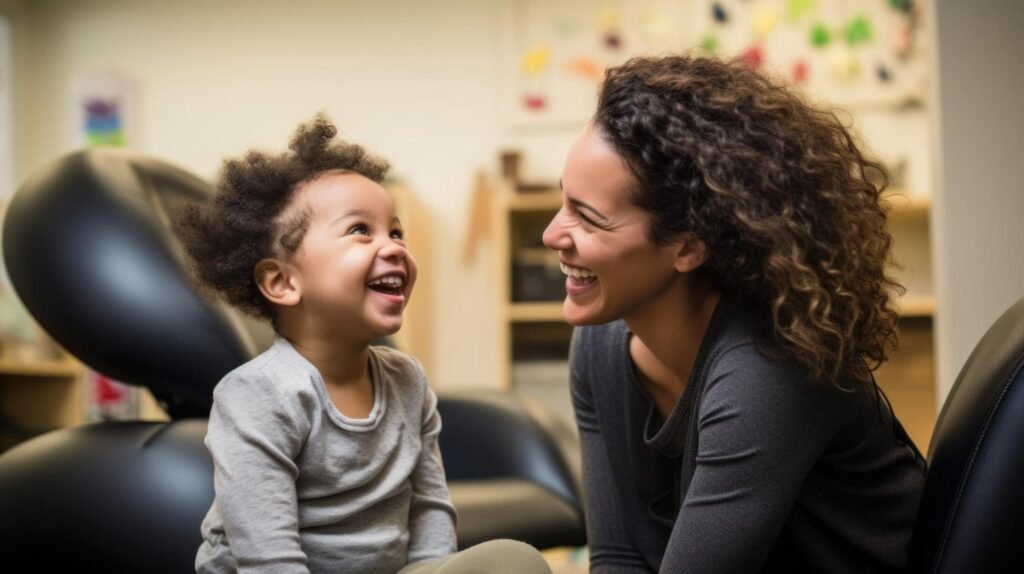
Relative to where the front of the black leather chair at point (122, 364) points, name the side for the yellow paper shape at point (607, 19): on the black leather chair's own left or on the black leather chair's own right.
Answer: on the black leather chair's own left

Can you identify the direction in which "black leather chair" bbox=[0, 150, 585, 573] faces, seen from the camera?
facing the viewer and to the right of the viewer

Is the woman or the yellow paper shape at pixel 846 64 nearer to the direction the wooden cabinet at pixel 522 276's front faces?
the woman

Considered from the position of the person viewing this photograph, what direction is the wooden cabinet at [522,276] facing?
facing the viewer

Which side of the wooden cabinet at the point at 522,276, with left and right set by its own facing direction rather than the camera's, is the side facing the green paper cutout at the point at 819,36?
left

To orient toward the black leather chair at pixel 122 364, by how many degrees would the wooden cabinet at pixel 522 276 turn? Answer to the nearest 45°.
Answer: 0° — it already faces it

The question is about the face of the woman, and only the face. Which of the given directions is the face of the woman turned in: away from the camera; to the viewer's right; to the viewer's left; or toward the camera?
to the viewer's left

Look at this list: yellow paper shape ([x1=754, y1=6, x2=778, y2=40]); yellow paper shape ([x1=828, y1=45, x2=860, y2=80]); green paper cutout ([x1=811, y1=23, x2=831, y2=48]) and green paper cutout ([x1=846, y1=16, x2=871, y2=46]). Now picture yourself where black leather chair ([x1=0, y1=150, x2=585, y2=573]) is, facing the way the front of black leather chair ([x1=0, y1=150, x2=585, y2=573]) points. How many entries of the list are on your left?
4

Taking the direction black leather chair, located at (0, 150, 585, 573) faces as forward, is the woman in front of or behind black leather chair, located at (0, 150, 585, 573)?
in front

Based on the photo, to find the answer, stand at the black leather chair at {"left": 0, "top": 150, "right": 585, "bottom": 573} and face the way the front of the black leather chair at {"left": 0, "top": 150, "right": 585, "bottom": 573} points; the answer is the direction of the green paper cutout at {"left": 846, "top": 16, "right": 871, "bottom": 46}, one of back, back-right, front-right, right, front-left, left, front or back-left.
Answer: left

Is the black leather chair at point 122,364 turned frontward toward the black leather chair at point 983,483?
yes

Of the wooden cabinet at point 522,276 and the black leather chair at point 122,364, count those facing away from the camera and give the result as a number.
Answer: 0

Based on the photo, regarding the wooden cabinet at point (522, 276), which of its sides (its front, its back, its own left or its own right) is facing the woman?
front

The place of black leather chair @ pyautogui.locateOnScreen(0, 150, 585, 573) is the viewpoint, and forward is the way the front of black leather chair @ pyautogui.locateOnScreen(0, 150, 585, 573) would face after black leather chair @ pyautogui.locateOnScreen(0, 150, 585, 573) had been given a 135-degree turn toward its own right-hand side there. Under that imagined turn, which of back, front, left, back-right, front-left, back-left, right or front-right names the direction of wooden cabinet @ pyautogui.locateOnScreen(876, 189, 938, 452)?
back-right

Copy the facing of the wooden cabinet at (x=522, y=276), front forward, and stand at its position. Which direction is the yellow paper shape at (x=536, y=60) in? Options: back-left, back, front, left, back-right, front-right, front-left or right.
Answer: back

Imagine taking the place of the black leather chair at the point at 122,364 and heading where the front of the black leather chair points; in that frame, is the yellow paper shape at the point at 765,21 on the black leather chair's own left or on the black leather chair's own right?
on the black leather chair's own left

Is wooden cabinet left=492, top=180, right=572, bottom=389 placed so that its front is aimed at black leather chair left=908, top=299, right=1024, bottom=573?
yes

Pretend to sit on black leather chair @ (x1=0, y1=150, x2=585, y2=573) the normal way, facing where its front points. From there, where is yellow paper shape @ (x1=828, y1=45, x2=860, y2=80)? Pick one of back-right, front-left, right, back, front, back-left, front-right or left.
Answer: left

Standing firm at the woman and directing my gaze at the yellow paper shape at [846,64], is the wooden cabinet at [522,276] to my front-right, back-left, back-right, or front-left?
front-left
